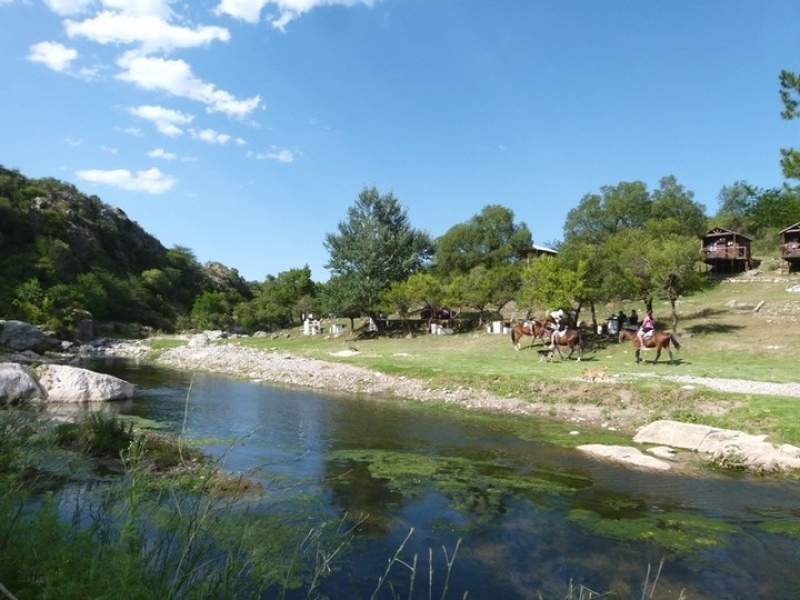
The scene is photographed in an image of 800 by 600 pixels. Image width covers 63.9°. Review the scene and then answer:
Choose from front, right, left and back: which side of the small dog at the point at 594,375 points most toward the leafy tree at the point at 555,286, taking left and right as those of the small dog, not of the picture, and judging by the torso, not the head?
right

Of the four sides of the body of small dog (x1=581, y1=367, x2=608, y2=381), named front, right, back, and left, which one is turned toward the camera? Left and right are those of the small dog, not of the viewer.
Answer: left

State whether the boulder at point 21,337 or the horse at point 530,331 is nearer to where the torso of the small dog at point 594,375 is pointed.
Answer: the boulder

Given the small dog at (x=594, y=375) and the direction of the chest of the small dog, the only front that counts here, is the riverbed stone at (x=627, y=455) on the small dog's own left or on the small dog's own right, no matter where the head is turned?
on the small dog's own left

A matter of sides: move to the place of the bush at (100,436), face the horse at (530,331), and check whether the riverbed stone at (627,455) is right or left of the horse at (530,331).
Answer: right

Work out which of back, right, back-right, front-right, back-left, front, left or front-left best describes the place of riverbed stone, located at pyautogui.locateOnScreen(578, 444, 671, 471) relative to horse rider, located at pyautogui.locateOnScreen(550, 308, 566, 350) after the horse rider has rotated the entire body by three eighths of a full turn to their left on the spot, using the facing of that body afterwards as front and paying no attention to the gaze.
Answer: front-right

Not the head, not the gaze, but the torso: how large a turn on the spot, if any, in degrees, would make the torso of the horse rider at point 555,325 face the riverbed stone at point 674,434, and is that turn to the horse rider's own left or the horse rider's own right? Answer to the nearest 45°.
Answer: approximately 90° to the horse rider's own left

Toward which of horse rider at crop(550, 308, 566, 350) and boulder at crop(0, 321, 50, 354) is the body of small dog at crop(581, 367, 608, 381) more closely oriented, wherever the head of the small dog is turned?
the boulder

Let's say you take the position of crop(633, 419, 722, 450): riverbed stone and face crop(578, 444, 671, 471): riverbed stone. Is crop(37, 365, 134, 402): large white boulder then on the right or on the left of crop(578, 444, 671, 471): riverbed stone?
right

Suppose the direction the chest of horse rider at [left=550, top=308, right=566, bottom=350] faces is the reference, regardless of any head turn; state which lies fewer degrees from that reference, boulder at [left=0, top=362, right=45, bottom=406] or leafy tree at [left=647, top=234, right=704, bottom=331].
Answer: the boulder

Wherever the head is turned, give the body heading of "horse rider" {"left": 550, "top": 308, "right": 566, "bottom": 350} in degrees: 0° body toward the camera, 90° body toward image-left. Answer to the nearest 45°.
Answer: approximately 90°
